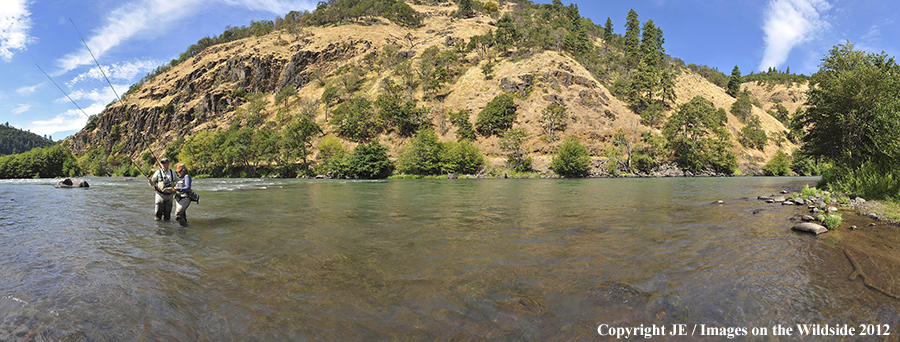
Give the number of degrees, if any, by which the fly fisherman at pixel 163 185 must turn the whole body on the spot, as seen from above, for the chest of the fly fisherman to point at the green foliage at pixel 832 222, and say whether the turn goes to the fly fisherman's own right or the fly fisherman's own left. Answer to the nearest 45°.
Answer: approximately 45° to the fly fisherman's own left

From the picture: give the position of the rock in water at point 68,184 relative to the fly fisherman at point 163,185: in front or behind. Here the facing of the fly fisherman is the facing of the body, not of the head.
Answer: behind

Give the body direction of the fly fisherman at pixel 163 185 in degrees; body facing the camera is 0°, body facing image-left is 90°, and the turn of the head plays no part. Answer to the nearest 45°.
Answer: approximately 0°

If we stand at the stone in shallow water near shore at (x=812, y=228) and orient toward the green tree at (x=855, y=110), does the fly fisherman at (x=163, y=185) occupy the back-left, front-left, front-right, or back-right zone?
back-left

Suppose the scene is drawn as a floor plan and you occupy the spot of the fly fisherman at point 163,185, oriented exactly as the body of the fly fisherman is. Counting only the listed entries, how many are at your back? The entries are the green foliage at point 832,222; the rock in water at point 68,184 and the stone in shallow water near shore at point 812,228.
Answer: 1

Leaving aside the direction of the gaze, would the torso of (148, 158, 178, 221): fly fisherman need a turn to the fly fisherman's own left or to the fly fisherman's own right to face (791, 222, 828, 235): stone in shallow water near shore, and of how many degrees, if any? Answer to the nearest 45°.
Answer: approximately 45° to the fly fisherman's own left
